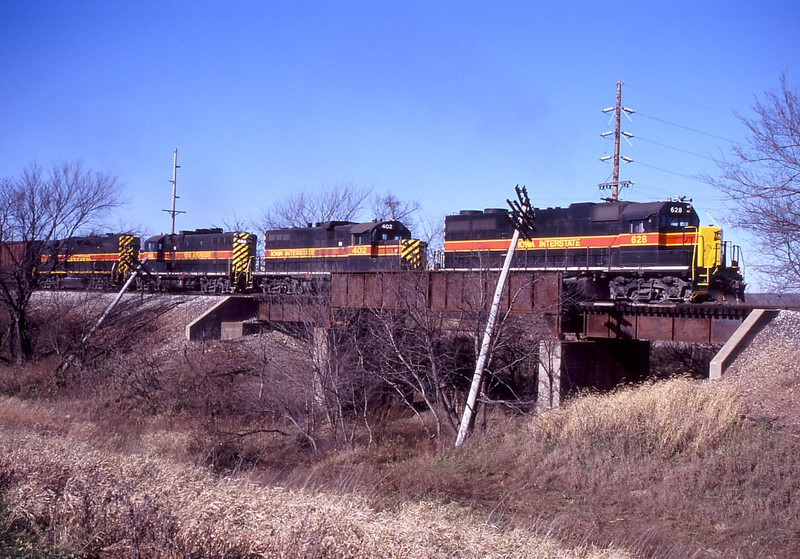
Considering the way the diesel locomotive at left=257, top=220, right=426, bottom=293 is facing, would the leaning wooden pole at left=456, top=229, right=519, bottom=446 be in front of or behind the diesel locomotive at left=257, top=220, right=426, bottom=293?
in front

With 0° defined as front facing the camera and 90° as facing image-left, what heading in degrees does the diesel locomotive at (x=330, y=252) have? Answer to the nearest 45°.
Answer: approximately 315°

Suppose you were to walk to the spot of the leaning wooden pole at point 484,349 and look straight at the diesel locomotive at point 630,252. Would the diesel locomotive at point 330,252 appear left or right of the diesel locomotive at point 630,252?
left

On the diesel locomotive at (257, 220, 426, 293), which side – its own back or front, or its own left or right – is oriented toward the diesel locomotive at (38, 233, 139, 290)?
back

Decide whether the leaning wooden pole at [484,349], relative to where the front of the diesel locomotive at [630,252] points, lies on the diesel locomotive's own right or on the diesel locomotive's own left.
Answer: on the diesel locomotive's own right

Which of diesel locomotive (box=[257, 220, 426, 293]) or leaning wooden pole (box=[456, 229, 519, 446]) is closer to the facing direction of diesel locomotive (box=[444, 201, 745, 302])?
the leaning wooden pole

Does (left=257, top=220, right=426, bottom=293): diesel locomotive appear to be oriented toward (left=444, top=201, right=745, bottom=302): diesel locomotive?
yes

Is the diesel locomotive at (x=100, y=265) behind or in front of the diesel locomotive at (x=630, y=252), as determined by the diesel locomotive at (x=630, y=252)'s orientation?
behind

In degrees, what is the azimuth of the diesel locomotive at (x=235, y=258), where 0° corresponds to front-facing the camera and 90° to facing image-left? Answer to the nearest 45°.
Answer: approximately 315°
